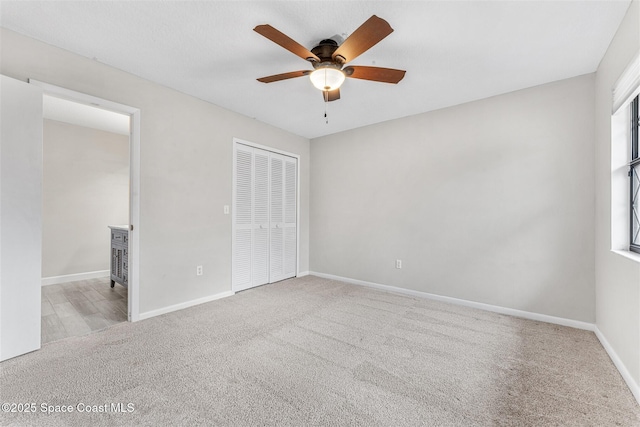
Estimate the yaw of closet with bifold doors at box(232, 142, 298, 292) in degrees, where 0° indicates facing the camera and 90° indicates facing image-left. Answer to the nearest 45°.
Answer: approximately 315°

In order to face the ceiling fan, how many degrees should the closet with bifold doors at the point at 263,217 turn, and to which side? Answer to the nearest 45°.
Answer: approximately 45° to its right
